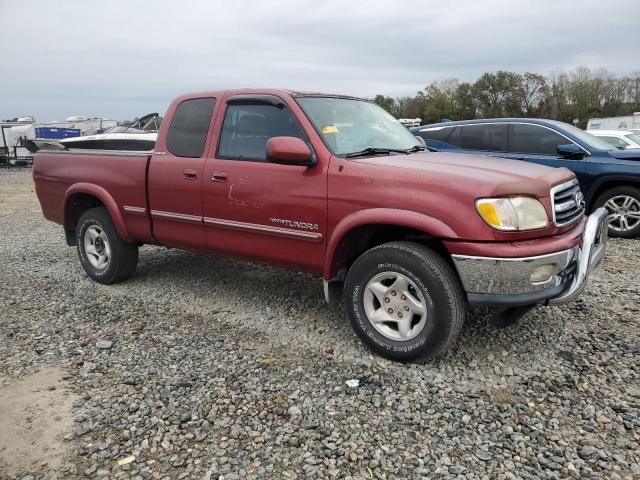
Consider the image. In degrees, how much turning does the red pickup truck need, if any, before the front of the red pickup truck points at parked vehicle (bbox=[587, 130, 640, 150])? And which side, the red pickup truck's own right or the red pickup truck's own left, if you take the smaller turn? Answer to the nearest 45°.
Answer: approximately 90° to the red pickup truck's own left

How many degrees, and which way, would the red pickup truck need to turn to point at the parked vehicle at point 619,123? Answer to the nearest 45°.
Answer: approximately 90° to its left

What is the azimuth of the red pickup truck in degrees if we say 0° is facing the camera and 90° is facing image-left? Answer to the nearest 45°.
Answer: approximately 315°
